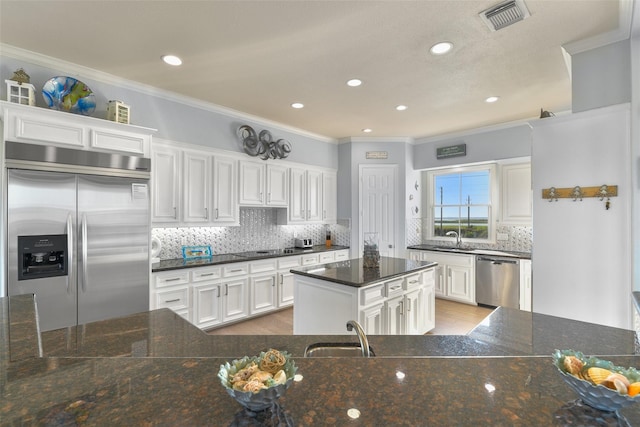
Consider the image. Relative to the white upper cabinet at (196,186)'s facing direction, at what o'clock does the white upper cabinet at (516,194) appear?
the white upper cabinet at (516,194) is roughly at 11 o'clock from the white upper cabinet at (196,186).

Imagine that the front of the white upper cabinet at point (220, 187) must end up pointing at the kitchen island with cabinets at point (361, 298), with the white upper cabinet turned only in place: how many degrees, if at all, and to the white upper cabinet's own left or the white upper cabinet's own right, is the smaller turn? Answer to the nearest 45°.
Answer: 0° — it already faces it

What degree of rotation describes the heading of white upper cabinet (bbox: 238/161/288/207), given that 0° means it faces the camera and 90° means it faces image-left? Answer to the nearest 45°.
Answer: approximately 315°

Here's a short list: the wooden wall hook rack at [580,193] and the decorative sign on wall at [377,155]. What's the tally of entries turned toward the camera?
2
